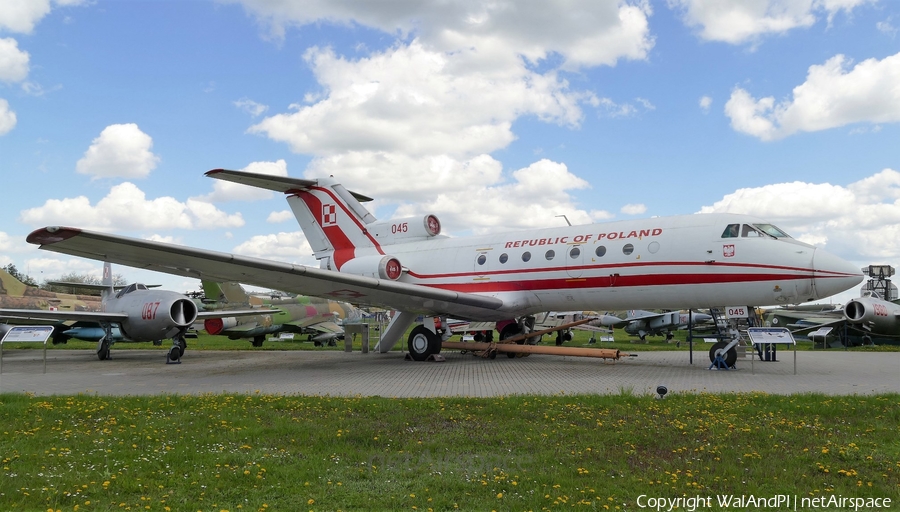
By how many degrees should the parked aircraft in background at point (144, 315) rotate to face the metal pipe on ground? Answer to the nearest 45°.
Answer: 0° — it already faces it

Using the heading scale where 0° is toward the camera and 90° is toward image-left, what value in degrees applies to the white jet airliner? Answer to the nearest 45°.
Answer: approximately 315°

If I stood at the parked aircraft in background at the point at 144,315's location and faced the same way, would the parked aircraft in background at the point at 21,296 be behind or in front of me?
behind

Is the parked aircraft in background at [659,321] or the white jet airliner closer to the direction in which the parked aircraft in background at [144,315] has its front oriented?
the white jet airliner

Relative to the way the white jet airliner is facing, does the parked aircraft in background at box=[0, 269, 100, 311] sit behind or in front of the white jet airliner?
behind

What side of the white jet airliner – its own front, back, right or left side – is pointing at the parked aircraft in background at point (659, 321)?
left

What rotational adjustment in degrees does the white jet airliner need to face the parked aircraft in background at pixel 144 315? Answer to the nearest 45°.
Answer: approximately 135° to its right

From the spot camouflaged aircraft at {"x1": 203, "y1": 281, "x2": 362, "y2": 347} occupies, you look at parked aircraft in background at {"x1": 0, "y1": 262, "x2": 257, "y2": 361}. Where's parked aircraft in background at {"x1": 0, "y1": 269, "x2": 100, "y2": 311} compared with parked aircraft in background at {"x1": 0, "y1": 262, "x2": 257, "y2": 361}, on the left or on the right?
right

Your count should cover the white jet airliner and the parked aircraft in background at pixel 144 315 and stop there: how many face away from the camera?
0

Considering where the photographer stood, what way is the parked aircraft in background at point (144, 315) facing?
facing the viewer and to the right of the viewer
